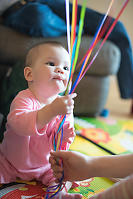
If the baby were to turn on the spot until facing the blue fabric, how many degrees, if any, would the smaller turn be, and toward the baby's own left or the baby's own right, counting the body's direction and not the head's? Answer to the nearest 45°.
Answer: approximately 135° to the baby's own left

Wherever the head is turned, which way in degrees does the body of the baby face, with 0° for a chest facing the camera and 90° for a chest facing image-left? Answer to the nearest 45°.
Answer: approximately 315°

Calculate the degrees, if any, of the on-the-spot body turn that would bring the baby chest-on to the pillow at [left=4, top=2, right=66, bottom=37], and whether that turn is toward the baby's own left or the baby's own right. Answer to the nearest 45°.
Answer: approximately 135° to the baby's own left

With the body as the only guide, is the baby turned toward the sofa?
no

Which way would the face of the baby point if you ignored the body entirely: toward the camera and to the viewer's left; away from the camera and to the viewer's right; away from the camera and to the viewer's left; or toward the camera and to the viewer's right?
toward the camera and to the viewer's right
